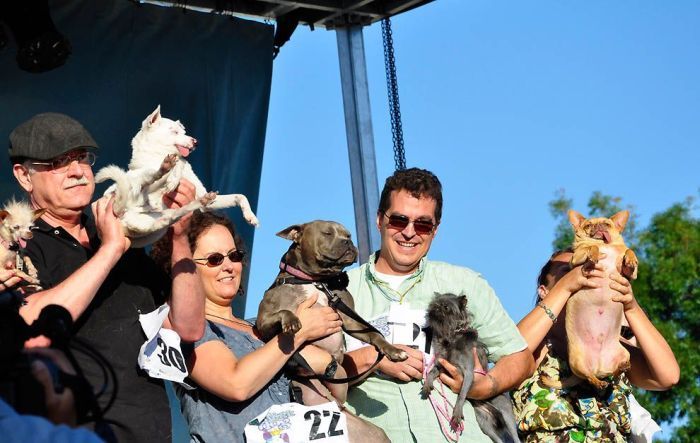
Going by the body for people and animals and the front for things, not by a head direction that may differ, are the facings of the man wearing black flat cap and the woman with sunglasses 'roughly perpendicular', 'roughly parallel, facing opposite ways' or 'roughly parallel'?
roughly parallel

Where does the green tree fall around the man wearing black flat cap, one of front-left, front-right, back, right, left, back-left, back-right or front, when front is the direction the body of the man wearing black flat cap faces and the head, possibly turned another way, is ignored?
left

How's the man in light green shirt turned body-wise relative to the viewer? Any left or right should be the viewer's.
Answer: facing the viewer

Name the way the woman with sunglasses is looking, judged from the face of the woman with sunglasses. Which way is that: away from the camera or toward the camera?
toward the camera

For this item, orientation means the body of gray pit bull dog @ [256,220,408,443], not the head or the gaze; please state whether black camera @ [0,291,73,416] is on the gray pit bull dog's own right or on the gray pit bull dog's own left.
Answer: on the gray pit bull dog's own right

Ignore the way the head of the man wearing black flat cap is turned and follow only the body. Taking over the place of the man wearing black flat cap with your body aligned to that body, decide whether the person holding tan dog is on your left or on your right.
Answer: on your left

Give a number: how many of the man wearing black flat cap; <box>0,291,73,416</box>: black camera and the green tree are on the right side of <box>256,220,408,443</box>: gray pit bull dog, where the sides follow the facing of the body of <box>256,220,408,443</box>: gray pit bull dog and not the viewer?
2

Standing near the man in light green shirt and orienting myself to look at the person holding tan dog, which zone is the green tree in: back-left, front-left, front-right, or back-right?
front-left

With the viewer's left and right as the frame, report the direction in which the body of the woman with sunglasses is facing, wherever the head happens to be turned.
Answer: facing the viewer and to the right of the viewer

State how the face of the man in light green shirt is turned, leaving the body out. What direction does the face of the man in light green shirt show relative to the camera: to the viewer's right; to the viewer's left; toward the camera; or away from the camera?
toward the camera
